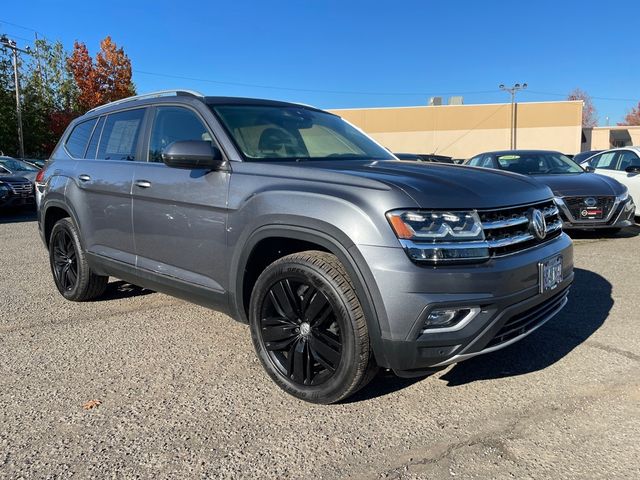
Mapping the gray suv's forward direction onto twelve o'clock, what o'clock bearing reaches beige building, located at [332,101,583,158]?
The beige building is roughly at 8 o'clock from the gray suv.

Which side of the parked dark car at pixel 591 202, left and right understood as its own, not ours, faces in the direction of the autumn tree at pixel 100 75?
back

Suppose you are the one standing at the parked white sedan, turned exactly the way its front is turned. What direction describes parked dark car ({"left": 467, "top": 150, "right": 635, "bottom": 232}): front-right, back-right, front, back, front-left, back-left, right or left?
front-right

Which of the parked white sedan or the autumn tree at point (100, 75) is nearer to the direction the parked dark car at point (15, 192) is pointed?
the parked white sedan

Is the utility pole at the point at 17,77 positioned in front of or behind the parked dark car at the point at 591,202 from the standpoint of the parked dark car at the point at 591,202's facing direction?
behind

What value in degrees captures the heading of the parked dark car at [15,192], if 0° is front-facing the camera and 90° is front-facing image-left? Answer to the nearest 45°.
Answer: approximately 315°

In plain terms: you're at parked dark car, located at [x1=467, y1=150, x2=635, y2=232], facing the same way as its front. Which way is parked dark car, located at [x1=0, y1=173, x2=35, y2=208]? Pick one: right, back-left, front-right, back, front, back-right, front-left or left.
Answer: back-right

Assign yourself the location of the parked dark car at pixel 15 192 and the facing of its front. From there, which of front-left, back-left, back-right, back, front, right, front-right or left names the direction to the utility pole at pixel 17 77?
back-left
